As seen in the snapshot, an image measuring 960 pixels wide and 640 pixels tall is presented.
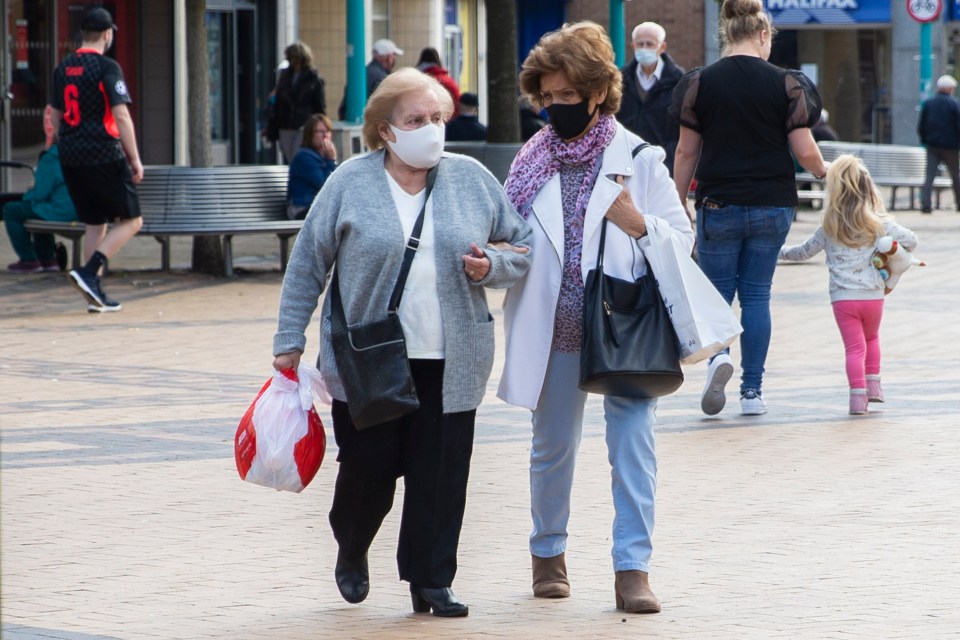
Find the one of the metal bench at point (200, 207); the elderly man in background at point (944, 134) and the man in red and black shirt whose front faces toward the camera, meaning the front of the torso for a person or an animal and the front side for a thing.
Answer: the metal bench

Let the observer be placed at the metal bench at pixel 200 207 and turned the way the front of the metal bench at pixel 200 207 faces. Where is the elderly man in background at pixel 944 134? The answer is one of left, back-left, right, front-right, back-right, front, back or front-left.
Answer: back-left

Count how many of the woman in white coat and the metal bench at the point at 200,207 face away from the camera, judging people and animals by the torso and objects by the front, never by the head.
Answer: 0

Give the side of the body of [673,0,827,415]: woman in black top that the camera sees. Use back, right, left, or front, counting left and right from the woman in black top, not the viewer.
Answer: back

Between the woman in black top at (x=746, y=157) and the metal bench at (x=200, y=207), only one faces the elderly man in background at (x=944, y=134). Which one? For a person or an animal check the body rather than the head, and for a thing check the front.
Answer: the woman in black top

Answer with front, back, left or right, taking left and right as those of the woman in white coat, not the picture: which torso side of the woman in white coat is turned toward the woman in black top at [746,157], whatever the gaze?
back

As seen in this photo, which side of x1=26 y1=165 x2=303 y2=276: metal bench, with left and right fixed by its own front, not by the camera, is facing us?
front
